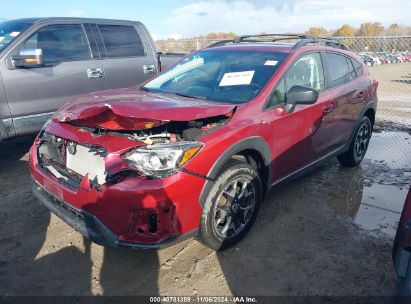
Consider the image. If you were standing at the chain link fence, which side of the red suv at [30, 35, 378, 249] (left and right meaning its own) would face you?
back

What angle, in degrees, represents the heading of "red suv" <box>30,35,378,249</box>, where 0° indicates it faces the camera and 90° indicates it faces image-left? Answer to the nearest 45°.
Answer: approximately 45°

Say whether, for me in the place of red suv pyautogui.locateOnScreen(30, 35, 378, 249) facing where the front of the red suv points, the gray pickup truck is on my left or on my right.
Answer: on my right
